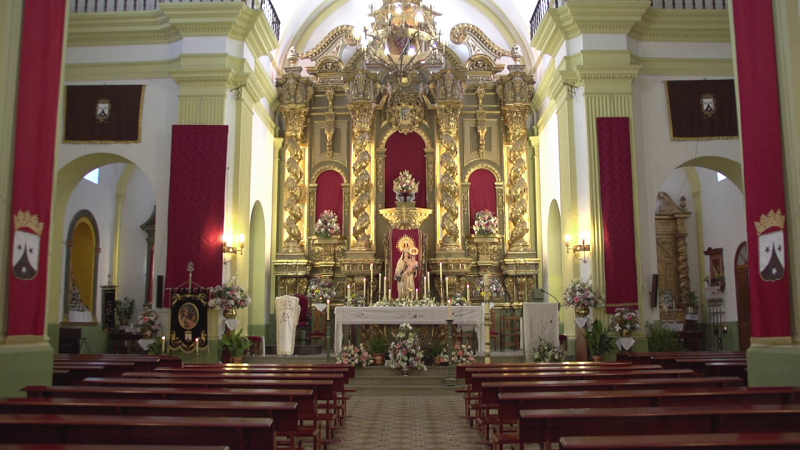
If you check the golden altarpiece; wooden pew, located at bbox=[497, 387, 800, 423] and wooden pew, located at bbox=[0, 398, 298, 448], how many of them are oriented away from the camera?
2

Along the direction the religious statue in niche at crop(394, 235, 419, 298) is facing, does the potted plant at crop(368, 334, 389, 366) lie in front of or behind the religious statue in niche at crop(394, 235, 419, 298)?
in front

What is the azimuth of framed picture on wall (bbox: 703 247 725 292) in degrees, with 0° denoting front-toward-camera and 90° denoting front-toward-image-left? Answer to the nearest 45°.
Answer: approximately 45°

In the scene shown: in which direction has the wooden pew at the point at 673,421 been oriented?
away from the camera

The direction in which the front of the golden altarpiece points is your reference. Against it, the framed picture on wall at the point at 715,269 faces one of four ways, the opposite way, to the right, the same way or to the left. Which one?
to the right

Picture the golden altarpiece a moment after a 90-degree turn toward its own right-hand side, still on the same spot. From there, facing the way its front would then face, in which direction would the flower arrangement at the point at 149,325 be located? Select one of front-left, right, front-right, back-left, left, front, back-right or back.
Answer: front-left

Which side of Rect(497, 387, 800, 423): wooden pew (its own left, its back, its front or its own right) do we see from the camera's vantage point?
back

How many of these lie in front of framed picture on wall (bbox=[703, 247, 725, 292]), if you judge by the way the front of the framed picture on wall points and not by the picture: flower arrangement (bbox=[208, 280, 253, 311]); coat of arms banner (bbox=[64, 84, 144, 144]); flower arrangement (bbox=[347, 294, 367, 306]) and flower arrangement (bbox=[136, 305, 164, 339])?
4

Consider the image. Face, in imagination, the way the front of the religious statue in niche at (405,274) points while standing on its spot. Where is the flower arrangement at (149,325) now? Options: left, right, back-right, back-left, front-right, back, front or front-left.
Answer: front-right

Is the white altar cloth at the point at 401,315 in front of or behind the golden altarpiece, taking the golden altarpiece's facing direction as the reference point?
in front

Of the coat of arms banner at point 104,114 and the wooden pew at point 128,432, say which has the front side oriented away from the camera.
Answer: the wooden pew

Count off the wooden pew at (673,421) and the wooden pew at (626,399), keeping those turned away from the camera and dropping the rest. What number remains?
2

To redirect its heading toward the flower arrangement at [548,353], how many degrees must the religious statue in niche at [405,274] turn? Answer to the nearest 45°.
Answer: approximately 45° to its left

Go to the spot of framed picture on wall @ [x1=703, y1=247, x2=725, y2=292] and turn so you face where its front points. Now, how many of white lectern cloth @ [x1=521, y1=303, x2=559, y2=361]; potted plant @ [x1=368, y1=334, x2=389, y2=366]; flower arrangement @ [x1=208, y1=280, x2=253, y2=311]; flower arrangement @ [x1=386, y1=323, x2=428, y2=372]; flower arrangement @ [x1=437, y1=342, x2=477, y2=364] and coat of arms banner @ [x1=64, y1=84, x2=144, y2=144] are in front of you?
6

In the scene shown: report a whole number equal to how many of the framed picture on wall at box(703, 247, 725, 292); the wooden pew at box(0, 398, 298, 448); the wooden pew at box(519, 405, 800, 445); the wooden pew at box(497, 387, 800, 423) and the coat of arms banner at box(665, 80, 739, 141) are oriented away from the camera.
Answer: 3
